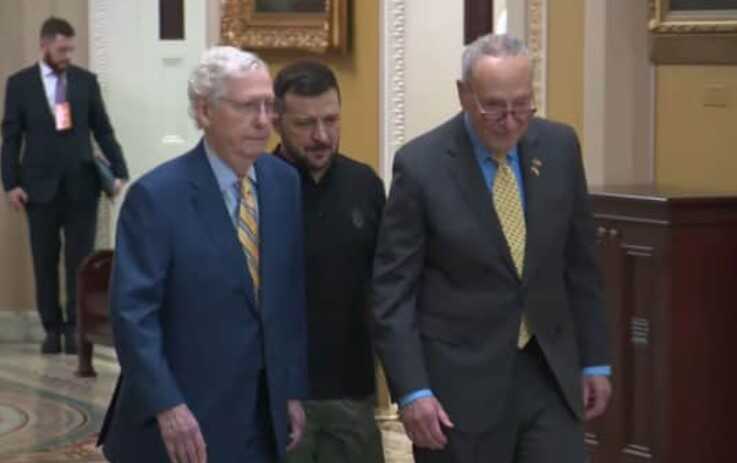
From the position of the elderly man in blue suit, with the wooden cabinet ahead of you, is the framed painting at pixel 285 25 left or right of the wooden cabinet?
left

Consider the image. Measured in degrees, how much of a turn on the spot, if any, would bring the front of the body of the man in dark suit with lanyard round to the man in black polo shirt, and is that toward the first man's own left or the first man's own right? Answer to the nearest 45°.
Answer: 0° — they already face them

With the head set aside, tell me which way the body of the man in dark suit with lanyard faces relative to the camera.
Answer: toward the camera

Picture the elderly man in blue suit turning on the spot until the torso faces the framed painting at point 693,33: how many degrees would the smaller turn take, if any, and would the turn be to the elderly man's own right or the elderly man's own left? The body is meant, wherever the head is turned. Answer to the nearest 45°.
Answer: approximately 90° to the elderly man's own left

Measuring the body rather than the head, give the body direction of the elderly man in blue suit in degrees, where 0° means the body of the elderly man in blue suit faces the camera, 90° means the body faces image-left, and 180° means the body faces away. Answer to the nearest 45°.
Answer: approximately 315°

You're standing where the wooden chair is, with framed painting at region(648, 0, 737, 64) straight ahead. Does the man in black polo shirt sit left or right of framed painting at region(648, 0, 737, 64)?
right

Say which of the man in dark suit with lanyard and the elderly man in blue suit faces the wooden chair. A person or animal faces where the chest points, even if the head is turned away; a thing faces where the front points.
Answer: the man in dark suit with lanyard

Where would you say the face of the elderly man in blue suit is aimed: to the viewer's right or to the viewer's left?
to the viewer's right

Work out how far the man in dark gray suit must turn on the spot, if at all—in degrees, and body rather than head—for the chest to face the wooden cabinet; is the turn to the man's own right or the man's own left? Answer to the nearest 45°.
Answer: approximately 135° to the man's own left

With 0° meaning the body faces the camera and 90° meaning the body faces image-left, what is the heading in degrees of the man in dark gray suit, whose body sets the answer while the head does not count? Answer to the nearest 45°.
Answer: approximately 315°

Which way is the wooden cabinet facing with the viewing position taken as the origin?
facing the viewer and to the left of the viewer

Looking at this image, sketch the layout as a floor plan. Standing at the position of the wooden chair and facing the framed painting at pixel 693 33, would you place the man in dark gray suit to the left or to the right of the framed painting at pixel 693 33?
right

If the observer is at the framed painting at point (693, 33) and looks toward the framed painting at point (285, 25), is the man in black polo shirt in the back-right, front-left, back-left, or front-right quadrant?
front-left
